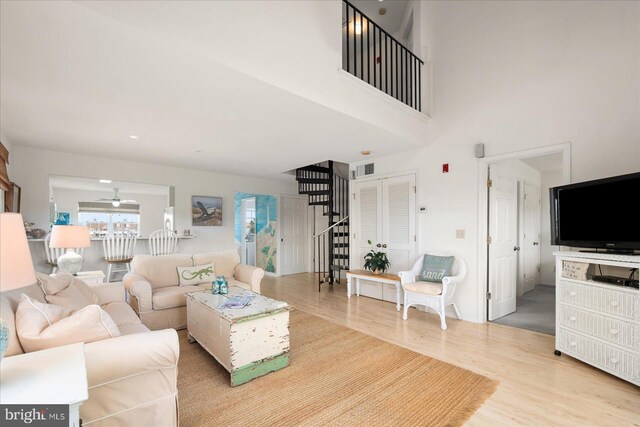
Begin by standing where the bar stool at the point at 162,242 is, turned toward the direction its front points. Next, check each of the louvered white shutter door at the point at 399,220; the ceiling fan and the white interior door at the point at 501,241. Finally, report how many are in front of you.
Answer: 1

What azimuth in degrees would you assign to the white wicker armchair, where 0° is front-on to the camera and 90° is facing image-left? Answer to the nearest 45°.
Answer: approximately 45°

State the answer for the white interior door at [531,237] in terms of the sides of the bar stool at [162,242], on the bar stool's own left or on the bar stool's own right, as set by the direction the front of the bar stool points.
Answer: on the bar stool's own right

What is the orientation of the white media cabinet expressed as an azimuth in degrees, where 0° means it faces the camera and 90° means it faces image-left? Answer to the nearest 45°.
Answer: approximately 45°

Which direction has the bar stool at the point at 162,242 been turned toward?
away from the camera

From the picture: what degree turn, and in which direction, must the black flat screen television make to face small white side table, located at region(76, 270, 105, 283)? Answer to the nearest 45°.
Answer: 0° — it already faces it

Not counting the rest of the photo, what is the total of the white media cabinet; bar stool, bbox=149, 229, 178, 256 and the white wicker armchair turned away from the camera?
1

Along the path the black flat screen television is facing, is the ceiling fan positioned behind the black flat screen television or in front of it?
in front

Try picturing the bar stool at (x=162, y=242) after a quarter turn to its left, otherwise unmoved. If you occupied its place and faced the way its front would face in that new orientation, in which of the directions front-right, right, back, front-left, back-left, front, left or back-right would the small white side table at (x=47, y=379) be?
left

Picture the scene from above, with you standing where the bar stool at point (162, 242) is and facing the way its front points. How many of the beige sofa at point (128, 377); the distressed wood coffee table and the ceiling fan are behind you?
2

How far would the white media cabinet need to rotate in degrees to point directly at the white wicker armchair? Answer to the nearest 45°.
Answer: approximately 45° to its right

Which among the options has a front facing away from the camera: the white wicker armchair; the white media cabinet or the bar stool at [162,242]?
the bar stool

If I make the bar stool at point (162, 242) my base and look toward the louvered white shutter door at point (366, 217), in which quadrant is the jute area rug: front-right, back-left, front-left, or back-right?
front-right

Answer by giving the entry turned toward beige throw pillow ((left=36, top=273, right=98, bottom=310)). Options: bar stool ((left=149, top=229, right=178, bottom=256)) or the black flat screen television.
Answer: the black flat screen television

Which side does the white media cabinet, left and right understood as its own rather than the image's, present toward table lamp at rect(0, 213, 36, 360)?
front

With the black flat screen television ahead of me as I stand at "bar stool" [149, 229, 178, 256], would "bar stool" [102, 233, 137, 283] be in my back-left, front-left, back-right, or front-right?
back-right

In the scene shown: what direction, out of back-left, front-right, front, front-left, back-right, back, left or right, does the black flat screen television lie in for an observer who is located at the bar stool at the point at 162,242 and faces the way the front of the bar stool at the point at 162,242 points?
back-right

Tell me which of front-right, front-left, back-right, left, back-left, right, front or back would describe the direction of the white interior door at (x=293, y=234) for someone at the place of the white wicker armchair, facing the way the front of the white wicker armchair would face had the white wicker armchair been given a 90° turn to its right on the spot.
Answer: front

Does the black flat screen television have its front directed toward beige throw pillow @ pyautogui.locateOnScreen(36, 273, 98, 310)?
yes

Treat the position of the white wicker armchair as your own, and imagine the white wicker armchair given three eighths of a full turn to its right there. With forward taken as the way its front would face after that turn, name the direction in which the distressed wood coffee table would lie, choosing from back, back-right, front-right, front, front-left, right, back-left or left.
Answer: back-left
